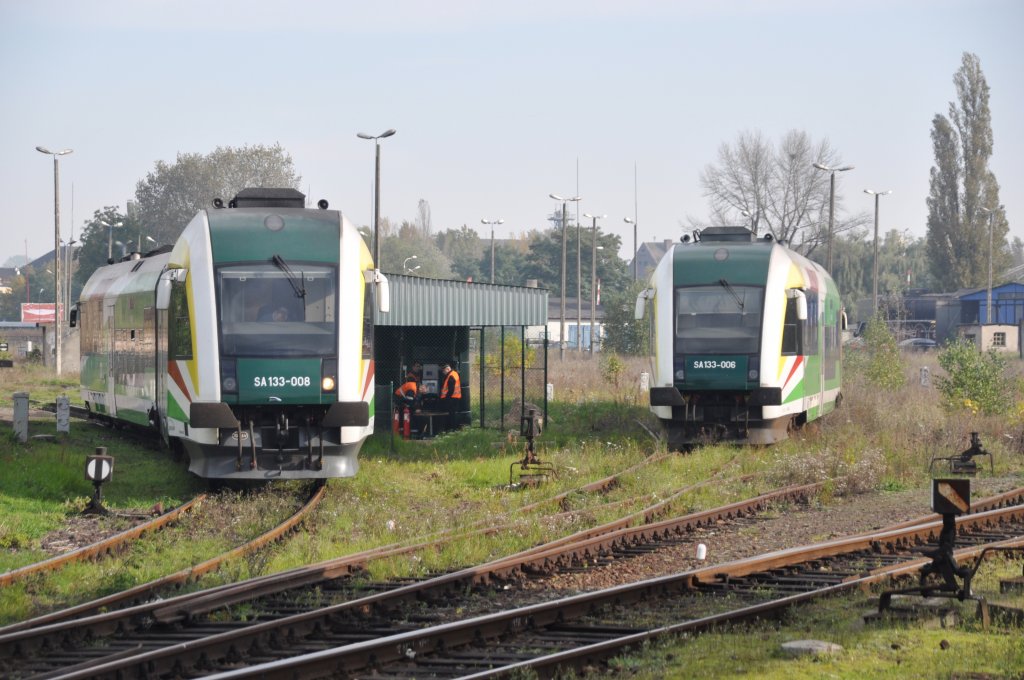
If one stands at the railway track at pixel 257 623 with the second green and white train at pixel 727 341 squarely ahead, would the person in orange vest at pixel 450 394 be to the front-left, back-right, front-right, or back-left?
front-left

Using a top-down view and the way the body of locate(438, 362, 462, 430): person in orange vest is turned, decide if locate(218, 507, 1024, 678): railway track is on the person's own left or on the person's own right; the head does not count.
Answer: on the person's own left

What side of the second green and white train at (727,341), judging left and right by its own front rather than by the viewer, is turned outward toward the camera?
front

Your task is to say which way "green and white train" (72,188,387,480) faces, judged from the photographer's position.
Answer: facing the viewer

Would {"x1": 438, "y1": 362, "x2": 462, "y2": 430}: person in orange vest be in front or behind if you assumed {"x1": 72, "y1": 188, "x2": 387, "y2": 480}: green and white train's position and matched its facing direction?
behind

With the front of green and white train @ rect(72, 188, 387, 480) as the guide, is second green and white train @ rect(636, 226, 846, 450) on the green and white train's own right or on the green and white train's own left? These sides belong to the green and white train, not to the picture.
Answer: on the green and white train's own left

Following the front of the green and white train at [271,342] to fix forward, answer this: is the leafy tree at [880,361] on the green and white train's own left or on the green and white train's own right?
on the green and white train's own left

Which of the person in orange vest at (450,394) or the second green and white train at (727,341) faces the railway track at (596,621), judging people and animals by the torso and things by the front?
the second green and white train

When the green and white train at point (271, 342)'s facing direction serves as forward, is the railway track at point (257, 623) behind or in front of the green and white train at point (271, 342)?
in front

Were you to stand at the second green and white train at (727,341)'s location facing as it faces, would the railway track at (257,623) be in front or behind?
in front

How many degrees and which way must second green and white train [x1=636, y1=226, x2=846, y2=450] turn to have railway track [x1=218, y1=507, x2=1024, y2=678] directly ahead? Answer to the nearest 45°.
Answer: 0° — it already faces it

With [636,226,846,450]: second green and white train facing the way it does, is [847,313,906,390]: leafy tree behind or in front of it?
behind
